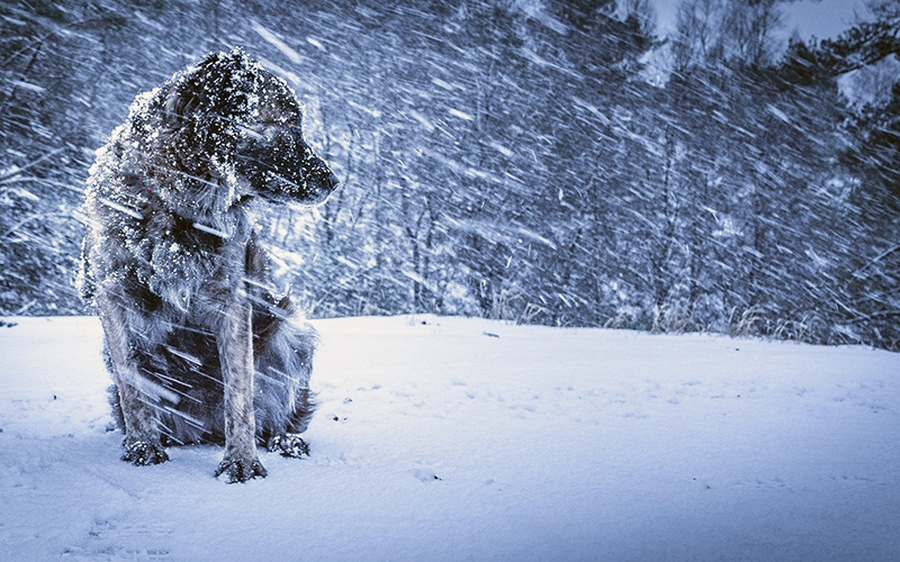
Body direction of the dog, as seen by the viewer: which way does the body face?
toward the camera
